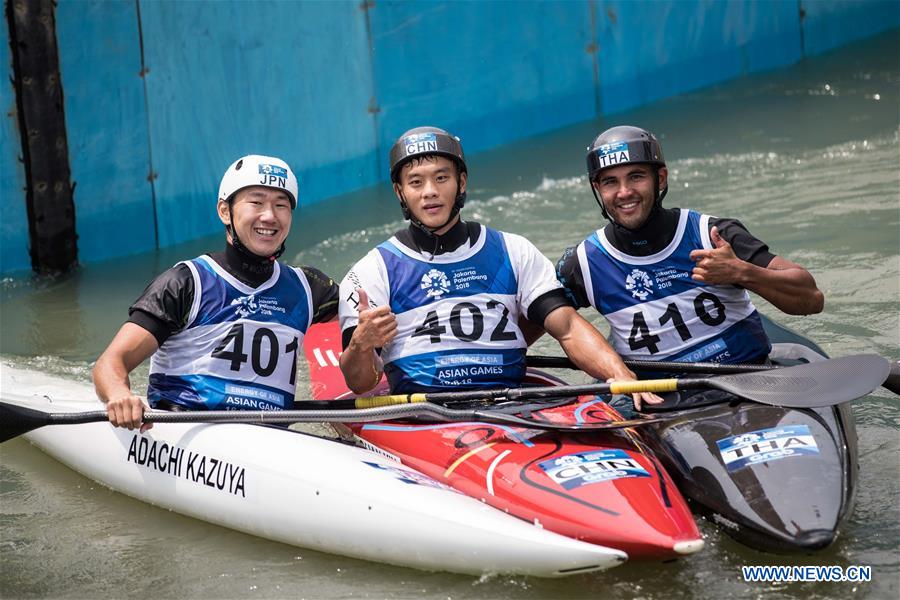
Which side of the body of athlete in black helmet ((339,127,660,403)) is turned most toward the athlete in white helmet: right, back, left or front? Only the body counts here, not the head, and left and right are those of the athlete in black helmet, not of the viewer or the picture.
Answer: right

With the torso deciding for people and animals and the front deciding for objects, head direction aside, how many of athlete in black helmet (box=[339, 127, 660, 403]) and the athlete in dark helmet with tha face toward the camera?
2

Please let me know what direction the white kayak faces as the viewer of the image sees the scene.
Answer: facing the viewer and to the right of the viewer

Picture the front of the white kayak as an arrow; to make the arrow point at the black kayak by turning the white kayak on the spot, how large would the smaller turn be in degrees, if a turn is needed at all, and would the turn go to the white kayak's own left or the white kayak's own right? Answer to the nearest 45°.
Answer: approximately 45° to the white kayak's own left

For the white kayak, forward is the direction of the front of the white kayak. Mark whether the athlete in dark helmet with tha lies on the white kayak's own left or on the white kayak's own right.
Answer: on the white kayak's own left

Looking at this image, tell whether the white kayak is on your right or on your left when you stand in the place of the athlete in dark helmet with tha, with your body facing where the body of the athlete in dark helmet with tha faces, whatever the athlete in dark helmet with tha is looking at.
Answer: on your right

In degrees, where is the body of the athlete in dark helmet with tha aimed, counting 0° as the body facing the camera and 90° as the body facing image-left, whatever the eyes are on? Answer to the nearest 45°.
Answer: approximately 0°
